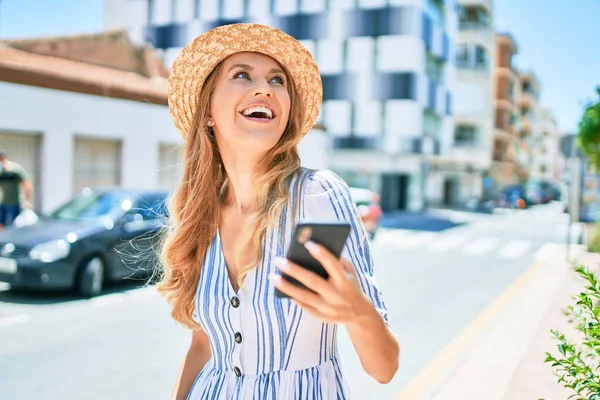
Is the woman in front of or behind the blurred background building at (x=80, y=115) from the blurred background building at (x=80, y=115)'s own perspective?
in front

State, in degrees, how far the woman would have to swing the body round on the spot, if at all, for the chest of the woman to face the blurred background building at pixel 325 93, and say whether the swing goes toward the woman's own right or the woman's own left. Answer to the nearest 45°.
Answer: approximately 135° to the woman's own right

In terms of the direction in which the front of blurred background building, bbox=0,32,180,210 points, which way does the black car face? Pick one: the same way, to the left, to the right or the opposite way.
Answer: to the right

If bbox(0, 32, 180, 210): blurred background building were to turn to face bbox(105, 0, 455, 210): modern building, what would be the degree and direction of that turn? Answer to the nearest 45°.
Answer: approximately 90° to its left

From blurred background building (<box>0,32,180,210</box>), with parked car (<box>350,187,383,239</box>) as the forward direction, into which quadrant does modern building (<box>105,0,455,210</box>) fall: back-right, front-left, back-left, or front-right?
front-left

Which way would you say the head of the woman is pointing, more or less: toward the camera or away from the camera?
toward the camera

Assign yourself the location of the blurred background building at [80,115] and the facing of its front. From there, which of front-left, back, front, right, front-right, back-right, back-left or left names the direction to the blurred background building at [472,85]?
left

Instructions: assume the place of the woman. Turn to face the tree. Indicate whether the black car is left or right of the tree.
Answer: left

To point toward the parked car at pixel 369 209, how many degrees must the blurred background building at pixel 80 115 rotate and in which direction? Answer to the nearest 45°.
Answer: approximately 45° to its left

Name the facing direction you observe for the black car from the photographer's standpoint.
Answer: facing the viewer and to the left of the viewer

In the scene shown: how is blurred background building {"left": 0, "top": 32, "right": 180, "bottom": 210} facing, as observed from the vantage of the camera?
facing the viewer and to the right of the viewer

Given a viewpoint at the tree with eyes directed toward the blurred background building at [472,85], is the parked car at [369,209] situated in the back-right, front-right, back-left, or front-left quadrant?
front-left

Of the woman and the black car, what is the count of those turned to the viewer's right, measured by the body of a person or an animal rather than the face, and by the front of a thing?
0

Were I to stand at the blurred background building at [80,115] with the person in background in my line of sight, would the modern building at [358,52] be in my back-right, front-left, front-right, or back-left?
back-left

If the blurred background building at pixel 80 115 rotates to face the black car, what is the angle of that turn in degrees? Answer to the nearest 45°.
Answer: approximately 45° to its right
